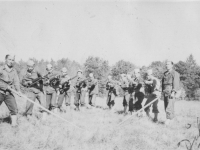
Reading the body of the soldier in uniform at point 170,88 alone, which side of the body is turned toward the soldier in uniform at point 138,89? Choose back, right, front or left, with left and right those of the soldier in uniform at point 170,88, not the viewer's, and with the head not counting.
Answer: right

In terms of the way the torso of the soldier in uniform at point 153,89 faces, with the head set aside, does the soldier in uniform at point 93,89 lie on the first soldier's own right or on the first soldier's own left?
on the first soldier's own right

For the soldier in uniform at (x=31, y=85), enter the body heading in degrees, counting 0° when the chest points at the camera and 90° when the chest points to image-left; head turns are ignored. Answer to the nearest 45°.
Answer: approximately 0°

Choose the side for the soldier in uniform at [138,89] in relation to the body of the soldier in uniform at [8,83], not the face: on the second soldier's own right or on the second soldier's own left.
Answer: on the second soldier's own left

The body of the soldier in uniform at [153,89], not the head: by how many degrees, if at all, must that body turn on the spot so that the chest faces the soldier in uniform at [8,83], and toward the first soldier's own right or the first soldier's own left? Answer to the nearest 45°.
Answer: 0° — they already face them
